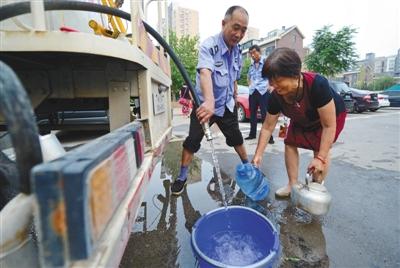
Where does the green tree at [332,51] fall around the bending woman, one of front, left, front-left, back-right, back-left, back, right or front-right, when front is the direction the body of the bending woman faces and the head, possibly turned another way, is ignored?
back-right

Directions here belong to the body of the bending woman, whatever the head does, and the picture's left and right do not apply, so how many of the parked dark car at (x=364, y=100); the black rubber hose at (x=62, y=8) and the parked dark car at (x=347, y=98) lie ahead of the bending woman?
1

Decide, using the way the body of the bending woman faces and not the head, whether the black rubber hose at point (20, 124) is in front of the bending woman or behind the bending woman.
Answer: in front

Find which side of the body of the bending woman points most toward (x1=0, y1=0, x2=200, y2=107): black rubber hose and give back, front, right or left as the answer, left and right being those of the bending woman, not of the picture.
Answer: front

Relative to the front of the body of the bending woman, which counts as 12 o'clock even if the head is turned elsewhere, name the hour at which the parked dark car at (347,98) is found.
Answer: The parked dark car is roughly at 5 o'clock from the bending woman.

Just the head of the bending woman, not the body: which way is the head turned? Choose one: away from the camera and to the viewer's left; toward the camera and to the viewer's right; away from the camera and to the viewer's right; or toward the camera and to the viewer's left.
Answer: toward the camera and to the viewer's left

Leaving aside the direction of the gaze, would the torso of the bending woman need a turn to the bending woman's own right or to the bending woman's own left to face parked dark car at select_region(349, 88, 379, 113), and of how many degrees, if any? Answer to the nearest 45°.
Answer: approximately 135° to the bending woman's own right

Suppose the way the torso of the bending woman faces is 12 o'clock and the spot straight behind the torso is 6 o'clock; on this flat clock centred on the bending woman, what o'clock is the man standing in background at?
The man standing in background is roughly at 4 o'clock from the bending woman.

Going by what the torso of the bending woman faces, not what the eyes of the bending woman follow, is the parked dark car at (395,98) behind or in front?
behind

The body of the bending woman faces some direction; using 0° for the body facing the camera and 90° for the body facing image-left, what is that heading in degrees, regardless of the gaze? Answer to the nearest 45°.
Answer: approximately 45°
